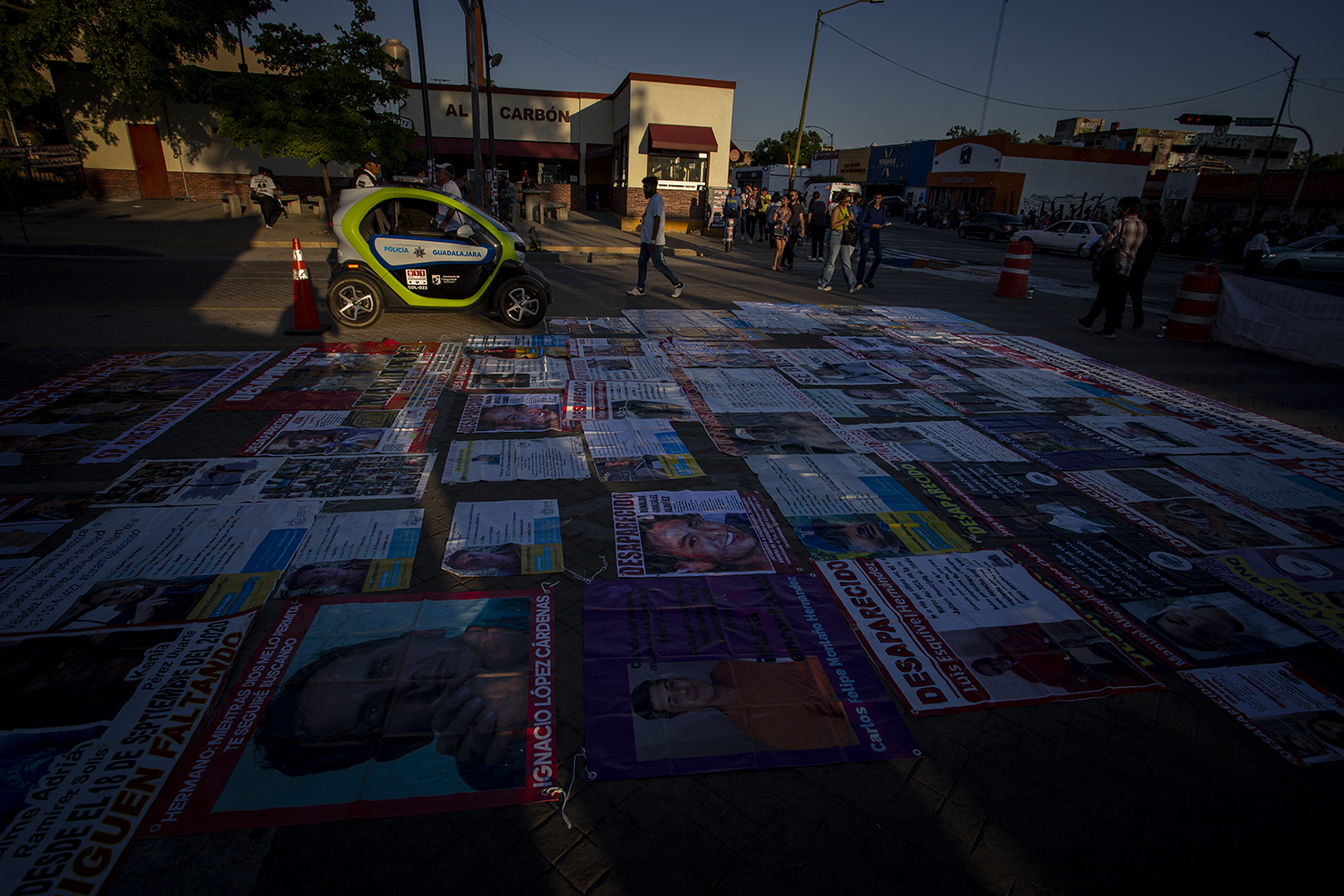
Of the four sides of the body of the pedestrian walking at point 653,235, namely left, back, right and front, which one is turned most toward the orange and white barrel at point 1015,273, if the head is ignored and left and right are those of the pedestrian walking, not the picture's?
back

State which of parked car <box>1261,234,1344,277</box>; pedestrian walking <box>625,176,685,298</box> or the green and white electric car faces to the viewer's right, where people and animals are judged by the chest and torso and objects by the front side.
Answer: the green and white electric car

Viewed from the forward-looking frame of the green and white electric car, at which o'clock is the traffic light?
The traffic light is roughly at 11 o'clock from the green and white electric car.

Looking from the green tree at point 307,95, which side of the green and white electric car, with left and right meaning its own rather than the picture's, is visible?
left

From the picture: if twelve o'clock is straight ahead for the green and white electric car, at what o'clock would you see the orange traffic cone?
The orange traffic cone is roughly at 6 o'clock from the green and white electric car.

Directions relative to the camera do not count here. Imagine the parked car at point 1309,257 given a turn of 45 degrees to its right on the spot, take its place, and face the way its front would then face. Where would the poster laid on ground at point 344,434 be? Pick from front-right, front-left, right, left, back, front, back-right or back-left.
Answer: back-left

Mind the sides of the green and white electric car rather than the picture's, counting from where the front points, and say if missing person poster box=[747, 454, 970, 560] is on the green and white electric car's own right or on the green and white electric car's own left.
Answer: on the green and white electric car's own right

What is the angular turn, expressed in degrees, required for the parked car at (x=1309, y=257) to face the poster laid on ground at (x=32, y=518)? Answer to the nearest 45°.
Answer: approximately 90° to its left

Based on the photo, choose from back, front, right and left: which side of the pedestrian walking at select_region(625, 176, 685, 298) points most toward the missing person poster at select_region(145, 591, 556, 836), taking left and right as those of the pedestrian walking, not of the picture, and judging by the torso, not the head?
left

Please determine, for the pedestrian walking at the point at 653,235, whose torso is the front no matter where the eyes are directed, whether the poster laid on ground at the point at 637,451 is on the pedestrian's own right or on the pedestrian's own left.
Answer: on the pedestrian's own left

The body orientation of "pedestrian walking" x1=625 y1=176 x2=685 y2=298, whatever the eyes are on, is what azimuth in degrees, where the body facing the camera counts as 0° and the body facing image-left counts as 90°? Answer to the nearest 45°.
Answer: approximately 90°

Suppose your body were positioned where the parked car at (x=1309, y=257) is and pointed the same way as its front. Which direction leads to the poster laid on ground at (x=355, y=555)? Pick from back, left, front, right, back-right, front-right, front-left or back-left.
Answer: left

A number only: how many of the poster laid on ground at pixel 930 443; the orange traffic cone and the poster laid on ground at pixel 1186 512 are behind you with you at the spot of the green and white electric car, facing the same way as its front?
1

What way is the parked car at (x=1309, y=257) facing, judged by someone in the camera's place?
facing to the left of the viewer

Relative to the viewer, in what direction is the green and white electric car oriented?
to the viewer's right

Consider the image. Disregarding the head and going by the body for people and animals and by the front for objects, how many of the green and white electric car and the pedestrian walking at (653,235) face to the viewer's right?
1
